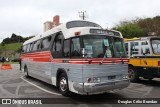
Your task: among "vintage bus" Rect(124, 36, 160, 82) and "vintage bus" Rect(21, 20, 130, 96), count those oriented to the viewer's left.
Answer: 0

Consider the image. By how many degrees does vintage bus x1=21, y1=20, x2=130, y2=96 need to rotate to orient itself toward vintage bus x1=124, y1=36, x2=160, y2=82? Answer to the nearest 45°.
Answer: approximately 90° to its left

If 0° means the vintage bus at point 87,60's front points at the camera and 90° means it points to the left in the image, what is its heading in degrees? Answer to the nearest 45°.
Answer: approximately 315°

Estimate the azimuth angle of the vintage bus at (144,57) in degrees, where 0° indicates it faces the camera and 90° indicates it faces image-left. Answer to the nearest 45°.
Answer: approximately 315°

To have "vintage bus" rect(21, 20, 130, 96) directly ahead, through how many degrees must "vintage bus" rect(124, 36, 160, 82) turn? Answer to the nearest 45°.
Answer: approximately 90° to its right
